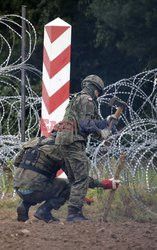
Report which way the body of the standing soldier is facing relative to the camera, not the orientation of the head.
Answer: to the viewer's right

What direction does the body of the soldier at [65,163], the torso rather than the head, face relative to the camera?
to the viewer's right
